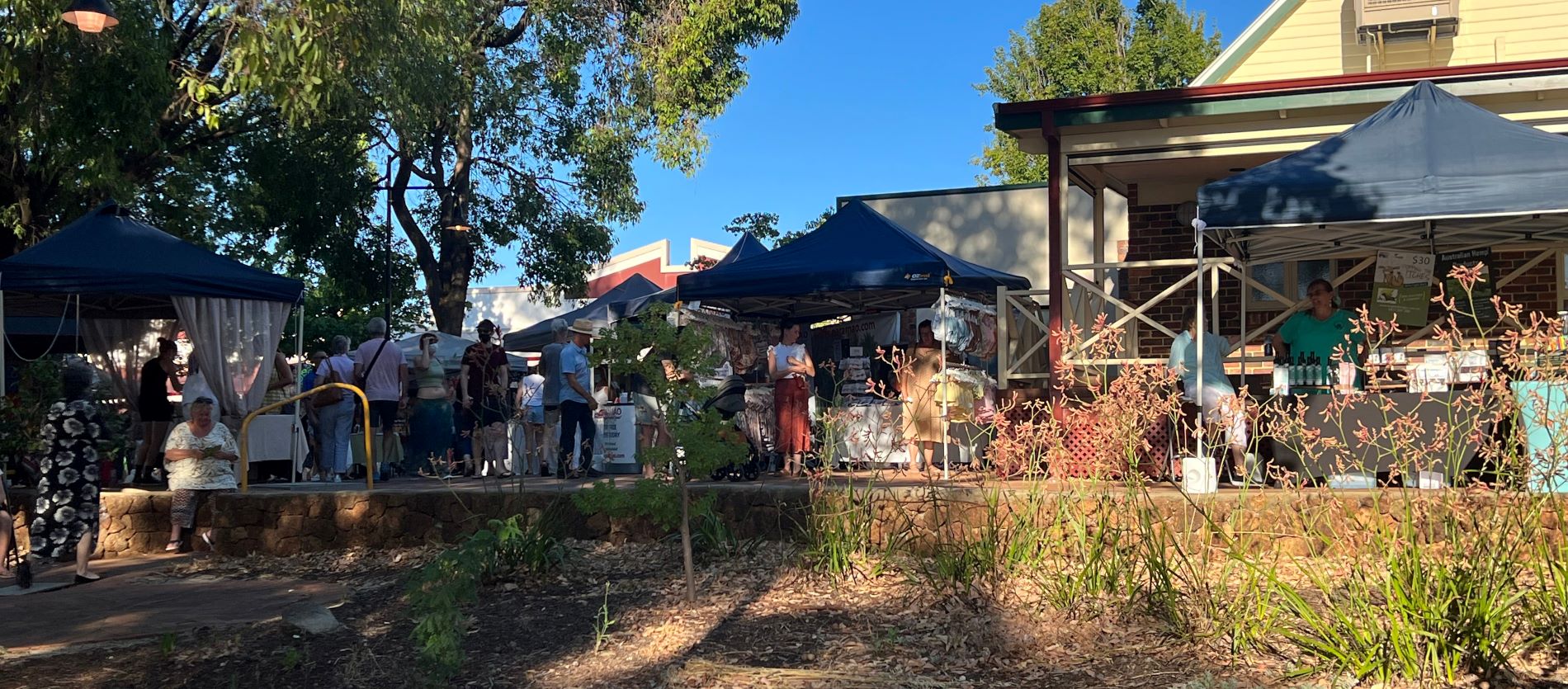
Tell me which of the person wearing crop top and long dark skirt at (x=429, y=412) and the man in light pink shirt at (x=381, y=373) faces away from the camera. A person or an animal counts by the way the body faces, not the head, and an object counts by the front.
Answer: the man in light pink shirt

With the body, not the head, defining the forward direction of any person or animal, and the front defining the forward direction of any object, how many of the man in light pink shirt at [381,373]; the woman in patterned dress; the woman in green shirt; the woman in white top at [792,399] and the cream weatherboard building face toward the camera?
3

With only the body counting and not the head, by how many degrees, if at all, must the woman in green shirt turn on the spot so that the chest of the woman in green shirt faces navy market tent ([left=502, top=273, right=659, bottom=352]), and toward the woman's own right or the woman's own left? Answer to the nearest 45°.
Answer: approximately 135° to the woman's own right

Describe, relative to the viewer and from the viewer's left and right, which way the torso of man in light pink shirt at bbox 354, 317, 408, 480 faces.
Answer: facing away from the viewer

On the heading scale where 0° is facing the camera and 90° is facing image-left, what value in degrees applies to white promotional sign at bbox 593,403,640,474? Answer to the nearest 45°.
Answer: approximately 0°

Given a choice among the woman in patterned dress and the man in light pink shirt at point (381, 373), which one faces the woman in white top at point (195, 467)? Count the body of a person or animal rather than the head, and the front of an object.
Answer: the woman in patterned dress

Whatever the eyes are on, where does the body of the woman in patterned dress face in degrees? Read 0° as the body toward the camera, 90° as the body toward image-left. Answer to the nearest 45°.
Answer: approximately 225°
